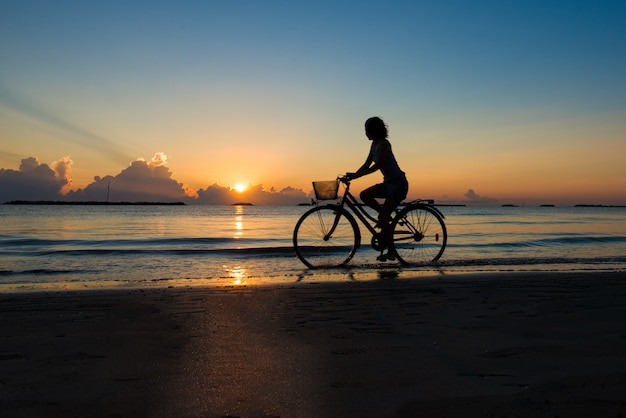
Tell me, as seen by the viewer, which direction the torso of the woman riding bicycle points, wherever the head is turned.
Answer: to the viewer's left

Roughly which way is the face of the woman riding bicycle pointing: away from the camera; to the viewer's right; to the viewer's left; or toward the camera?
to the viewer's left
